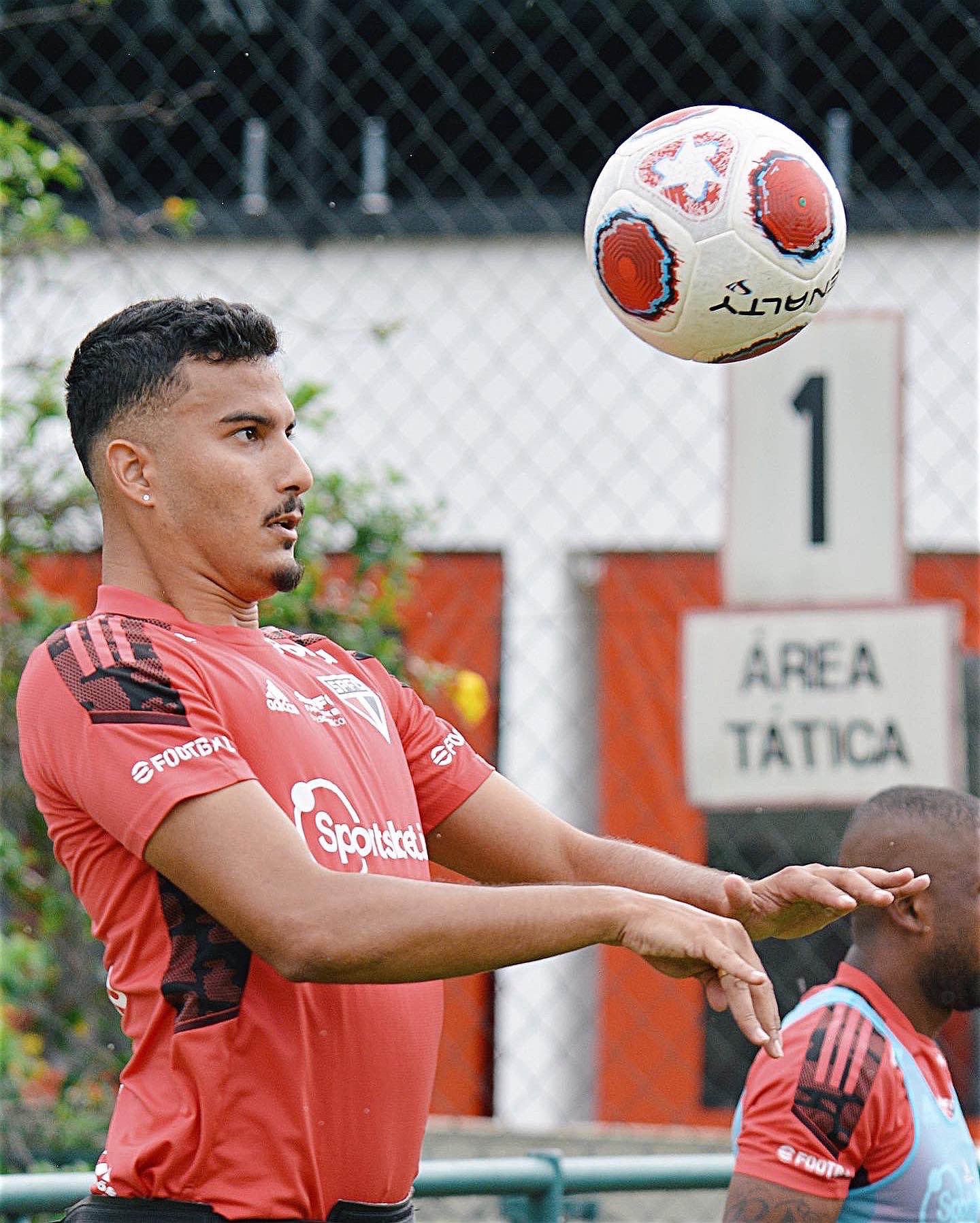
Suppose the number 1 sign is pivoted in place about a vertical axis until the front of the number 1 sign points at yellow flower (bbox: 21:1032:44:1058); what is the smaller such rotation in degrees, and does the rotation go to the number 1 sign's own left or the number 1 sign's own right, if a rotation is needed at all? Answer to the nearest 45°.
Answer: approximately 90° to the number 1 sign's own right

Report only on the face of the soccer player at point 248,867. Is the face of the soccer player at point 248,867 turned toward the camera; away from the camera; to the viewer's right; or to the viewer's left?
to the viewer's right

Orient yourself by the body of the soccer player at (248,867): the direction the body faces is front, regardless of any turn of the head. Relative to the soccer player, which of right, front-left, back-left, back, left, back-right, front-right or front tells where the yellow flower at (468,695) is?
back-left

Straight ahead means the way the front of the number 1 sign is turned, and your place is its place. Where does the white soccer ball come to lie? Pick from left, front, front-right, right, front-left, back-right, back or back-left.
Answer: front

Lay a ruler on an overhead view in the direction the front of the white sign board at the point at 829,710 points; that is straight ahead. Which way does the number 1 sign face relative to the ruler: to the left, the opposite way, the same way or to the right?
the same way

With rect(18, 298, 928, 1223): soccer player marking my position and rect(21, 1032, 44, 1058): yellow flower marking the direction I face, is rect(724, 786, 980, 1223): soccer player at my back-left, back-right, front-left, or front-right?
front-right

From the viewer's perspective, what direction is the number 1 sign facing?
toward the camera

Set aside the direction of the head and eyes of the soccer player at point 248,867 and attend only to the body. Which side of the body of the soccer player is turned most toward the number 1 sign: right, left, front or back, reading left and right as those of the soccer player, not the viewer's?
left

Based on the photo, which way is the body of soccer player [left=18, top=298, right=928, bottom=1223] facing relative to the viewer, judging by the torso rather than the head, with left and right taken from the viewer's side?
facing the viewer and to the right of the viewer

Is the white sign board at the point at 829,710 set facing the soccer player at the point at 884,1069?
yes

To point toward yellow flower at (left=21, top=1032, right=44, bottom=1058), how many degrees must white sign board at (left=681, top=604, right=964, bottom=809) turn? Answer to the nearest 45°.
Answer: approximately 90° to its right
